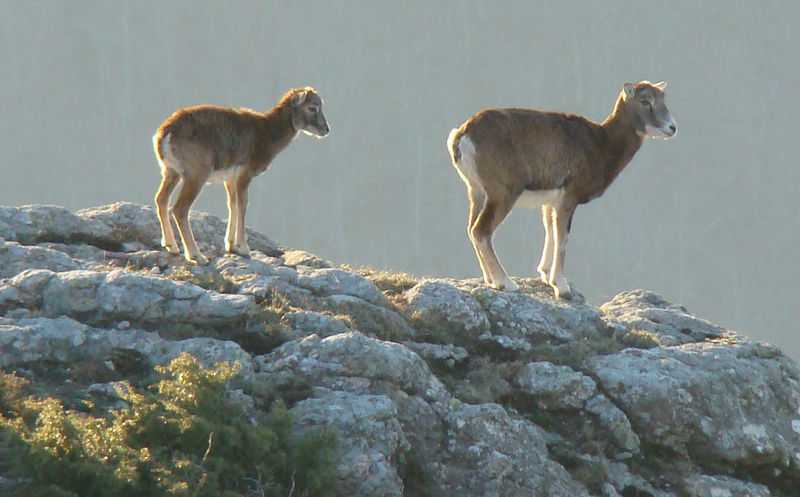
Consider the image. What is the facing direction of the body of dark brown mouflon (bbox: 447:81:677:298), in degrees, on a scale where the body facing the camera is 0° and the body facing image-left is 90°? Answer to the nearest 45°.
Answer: approximately 270°

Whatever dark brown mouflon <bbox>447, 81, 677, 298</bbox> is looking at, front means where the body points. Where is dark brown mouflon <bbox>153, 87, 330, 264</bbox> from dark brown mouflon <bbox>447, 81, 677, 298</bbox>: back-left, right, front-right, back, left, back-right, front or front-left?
back
